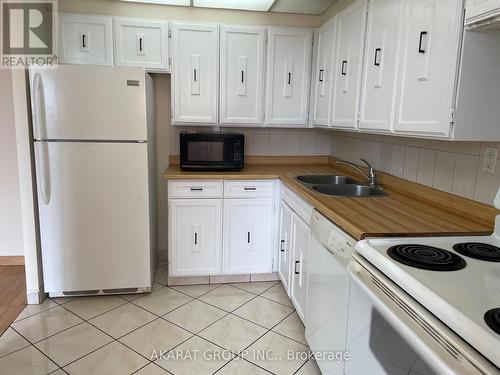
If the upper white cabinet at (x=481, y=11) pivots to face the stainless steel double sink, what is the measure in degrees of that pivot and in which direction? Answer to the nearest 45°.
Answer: approximately 90° to its right

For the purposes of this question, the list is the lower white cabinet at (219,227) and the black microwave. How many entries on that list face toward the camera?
2

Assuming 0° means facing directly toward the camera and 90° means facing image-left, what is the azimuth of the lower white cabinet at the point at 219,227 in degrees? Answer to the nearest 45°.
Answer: approximately 0°

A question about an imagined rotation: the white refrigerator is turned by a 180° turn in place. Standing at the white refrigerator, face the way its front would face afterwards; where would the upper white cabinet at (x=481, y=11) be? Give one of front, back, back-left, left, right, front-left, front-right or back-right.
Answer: back-right

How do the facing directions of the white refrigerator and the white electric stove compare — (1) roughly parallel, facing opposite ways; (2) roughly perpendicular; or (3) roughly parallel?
roughly perpendicular

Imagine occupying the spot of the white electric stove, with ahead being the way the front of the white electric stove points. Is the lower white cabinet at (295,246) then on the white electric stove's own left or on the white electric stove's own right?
on the white electric stove's own right

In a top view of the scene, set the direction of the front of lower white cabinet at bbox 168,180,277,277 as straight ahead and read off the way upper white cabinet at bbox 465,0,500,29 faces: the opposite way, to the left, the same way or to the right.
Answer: to the right

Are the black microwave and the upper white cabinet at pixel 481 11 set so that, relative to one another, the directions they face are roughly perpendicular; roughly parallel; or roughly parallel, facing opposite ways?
roughly perpendicular
